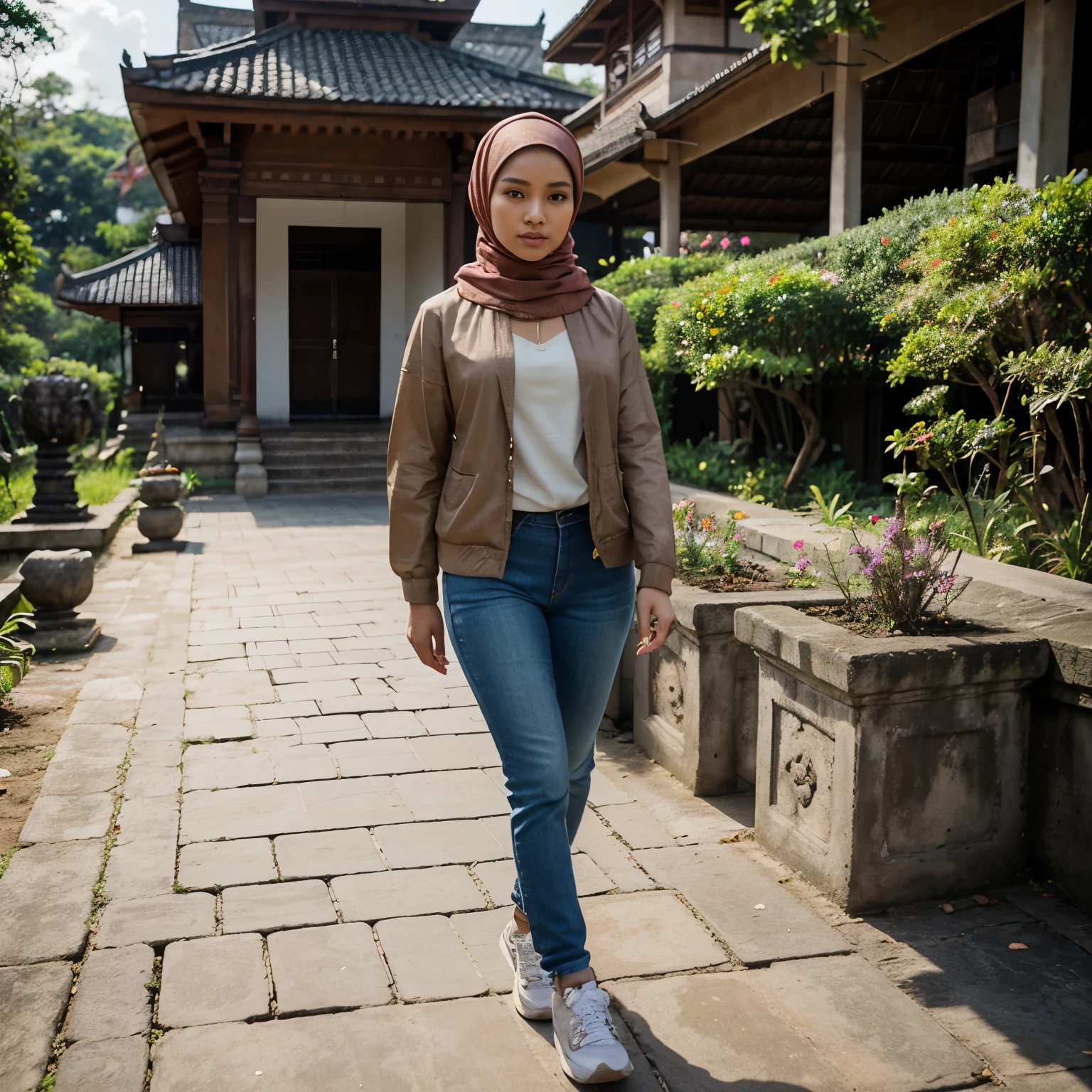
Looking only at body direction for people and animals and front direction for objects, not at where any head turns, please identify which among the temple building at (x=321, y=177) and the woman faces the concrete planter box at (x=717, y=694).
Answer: the temple building

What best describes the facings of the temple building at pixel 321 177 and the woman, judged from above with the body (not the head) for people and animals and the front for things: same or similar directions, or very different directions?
same or similar directions

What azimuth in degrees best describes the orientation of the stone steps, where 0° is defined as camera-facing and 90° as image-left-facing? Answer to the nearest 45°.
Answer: approximately 0°

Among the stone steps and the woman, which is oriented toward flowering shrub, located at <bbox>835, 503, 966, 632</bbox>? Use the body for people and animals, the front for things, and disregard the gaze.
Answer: the stone steps

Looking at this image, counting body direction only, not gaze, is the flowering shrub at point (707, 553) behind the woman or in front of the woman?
behind

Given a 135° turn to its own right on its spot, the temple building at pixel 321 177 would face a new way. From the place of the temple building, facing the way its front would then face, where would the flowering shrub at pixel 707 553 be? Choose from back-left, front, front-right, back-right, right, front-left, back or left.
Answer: back-left

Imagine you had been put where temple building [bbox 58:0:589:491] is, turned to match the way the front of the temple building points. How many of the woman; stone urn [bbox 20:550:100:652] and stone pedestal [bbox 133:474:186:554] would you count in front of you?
3

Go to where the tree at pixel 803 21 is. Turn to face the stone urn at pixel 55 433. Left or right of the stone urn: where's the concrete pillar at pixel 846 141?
right

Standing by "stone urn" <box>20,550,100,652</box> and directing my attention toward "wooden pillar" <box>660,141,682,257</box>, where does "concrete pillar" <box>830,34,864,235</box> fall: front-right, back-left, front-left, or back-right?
front-right

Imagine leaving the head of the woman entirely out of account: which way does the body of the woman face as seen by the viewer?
toward the camera

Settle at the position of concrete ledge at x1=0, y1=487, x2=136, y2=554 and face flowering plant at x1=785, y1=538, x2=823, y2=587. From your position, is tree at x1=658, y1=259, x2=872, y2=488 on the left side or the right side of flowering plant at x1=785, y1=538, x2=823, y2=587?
left

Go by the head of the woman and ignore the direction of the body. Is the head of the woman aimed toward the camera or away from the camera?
toward the camera

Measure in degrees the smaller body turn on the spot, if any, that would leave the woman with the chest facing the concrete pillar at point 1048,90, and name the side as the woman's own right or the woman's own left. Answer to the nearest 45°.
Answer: approximately 135° to the woman's own left
